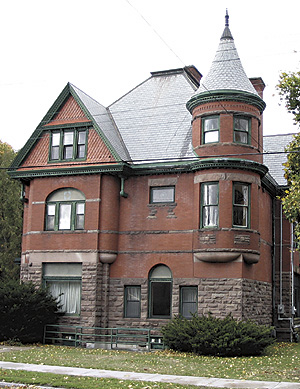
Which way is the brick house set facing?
toward the camera

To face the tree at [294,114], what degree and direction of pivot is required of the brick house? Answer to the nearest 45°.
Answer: approximately 45° to its left

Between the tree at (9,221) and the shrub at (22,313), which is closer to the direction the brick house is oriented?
the shrub

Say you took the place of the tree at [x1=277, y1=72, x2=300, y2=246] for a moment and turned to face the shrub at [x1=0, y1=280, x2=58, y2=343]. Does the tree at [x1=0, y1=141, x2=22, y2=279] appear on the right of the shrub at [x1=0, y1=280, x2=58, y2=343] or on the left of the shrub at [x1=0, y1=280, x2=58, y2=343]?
right

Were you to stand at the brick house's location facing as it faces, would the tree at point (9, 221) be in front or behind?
behind

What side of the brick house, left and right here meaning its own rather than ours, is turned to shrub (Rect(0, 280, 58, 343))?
right
